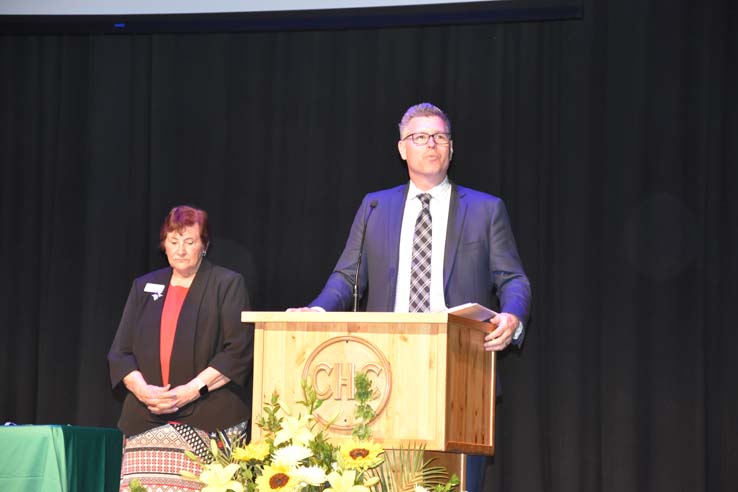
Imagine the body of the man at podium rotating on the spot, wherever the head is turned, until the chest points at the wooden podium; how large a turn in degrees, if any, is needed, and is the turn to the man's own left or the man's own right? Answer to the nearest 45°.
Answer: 0° — they already face it

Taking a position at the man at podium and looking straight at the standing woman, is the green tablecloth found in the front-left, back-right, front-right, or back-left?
front-left

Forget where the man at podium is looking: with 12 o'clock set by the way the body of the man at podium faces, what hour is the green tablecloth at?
The green tablecloth is roughly at 3 o'clock from the man at podium.

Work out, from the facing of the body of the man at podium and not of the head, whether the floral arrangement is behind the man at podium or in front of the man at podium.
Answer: in front

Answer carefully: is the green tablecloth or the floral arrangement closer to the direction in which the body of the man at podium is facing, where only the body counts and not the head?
the floral arrangement

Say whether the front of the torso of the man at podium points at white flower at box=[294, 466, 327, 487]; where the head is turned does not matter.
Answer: yes

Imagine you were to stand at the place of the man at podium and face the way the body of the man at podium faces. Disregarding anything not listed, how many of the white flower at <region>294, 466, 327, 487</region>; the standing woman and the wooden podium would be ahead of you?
2

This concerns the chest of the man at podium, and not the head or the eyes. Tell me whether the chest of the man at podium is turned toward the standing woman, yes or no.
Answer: no

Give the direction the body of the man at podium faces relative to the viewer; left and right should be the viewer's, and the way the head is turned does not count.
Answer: facing the viewer

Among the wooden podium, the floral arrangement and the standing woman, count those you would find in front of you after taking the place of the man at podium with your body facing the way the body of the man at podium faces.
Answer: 2
